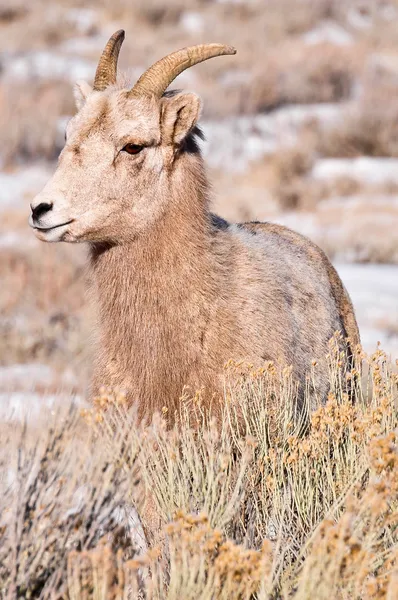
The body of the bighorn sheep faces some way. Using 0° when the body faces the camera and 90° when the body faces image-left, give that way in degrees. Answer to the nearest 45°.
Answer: approximately 45°
